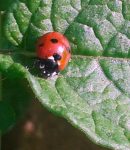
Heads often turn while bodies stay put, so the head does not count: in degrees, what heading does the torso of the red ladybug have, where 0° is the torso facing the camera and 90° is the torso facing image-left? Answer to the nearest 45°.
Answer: approximately 45°
